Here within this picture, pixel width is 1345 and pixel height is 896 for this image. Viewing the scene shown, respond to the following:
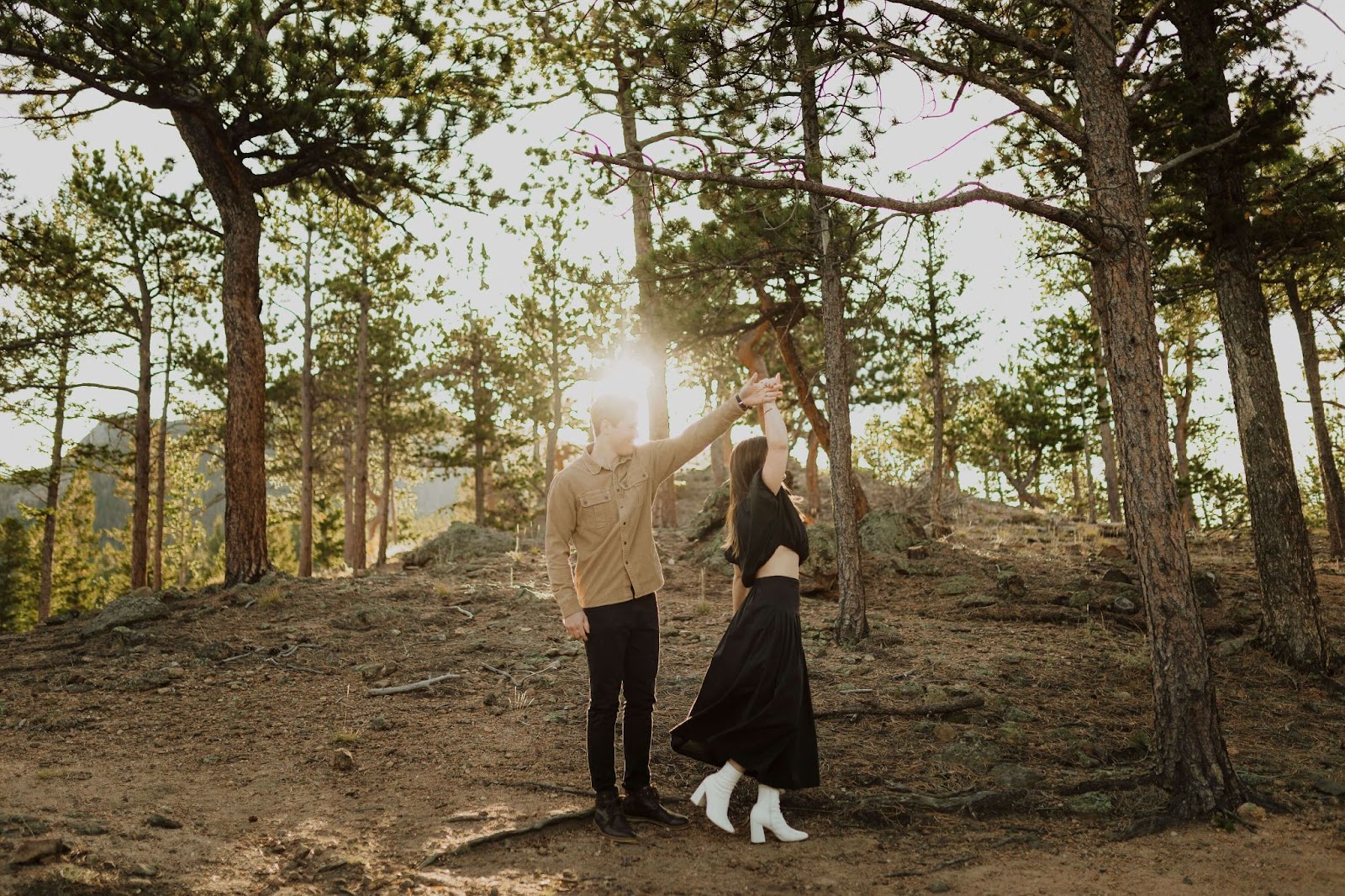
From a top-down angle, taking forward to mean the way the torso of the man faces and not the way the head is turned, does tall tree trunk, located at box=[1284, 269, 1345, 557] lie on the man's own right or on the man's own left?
on the man's own left

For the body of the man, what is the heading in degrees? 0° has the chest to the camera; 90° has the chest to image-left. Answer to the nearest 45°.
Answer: approximately 315°

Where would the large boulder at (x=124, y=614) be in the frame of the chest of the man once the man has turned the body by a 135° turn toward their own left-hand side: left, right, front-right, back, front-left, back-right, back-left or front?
front-left

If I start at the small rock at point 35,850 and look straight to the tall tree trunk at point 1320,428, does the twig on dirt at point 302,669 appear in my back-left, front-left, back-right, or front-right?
front-left

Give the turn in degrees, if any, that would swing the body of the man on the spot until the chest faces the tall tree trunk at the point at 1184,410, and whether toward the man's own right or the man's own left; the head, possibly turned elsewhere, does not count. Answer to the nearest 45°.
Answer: approximately 90° to the man's own left

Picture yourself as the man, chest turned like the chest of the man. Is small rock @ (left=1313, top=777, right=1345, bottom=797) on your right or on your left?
on your left

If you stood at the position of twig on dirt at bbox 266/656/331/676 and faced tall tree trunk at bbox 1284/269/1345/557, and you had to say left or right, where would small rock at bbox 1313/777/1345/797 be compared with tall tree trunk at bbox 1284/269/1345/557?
right

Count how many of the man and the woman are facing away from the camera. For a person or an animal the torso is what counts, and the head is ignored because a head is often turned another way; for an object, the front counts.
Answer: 0
